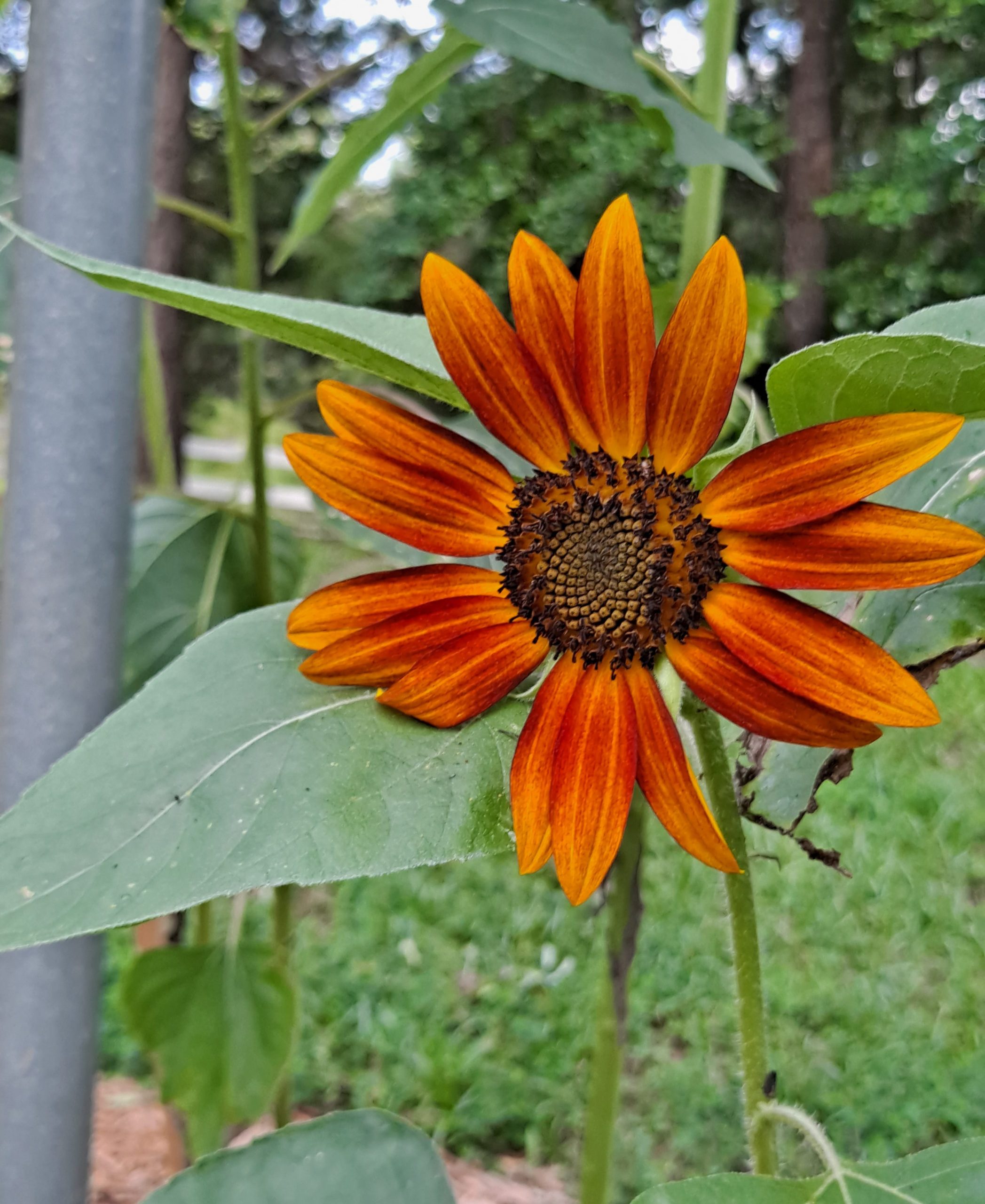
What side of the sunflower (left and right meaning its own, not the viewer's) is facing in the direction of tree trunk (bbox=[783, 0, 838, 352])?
back

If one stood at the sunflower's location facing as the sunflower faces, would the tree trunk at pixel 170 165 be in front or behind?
behind

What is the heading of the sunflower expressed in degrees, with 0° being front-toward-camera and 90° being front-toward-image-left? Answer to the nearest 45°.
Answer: approximately 0°

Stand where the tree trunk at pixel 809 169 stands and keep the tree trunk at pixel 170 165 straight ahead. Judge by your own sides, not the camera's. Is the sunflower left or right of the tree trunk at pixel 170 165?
left
